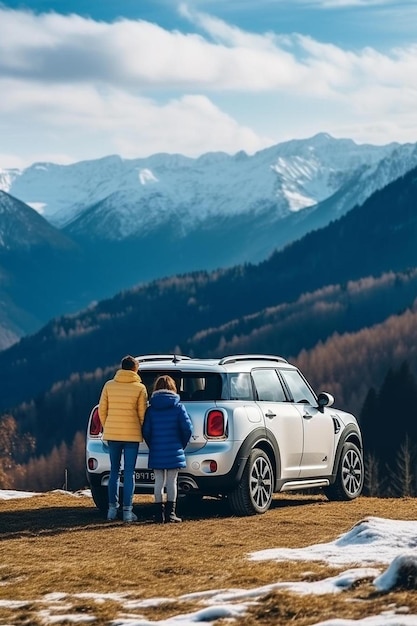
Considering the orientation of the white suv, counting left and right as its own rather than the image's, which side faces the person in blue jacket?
back

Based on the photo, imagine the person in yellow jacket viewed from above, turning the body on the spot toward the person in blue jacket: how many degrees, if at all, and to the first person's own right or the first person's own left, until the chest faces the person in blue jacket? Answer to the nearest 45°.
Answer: approximately 135° to the first person's own right

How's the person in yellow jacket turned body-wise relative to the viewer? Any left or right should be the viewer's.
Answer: facing away from the viewer

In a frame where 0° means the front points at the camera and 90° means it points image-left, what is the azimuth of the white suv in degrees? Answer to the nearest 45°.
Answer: approximately 225°

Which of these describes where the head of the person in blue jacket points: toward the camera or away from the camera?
away from the camera
